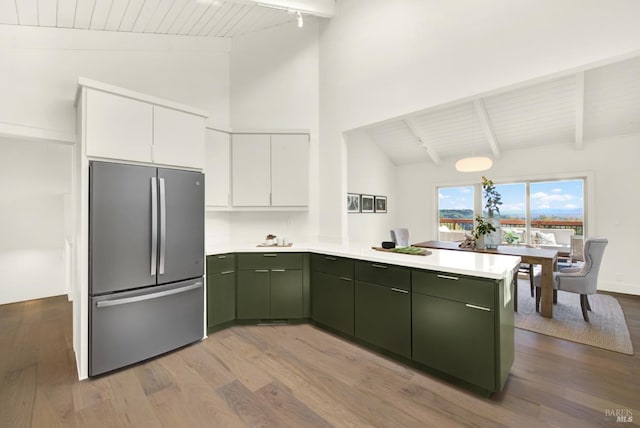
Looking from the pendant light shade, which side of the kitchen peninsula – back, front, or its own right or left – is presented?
back

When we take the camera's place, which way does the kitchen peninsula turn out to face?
facing the viewer and to the left of the viewer

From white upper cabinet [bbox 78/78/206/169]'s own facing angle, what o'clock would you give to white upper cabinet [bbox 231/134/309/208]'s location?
white upper cabinet [bbox 231/134/309/208] is roughly at 10 o'clock from white upper cabinet [bbox 78/78/206/169].

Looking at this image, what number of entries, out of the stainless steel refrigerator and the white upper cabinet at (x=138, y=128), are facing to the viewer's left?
0

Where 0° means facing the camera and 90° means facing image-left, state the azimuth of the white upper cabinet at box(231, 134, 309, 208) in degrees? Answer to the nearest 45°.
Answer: approximately 0°

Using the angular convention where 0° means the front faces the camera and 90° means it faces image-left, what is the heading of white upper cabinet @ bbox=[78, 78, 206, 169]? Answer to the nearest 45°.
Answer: approximately 315°

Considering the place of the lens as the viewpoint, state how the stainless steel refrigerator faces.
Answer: facing the viewer and to the right of the viewer

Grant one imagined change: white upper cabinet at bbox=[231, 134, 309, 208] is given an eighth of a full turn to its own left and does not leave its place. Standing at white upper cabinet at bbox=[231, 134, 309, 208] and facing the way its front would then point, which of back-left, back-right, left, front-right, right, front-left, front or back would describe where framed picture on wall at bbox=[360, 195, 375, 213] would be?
left

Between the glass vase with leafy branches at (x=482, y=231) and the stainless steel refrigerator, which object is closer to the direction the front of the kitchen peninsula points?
the stainless steel refrigerator

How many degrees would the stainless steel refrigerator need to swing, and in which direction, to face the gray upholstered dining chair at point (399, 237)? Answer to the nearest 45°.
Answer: approximately 45° to its left

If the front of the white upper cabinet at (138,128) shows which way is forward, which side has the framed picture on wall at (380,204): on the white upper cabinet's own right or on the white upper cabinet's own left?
on the white upper cabinet's own left
